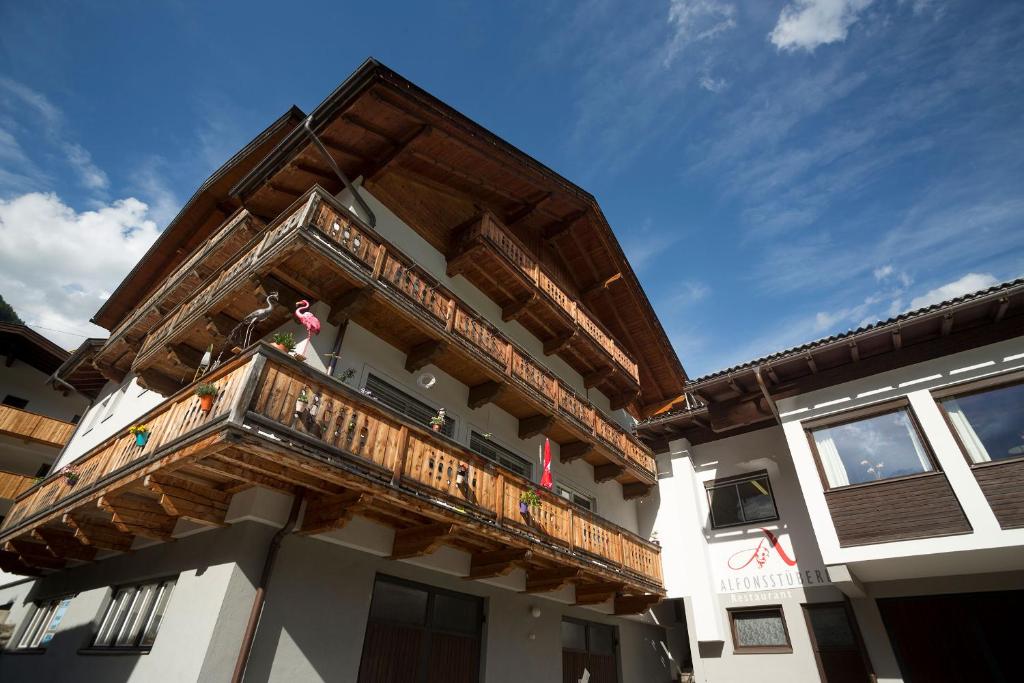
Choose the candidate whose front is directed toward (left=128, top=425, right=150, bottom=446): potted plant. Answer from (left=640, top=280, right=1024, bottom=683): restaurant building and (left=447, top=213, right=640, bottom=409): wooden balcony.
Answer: the restaurant building

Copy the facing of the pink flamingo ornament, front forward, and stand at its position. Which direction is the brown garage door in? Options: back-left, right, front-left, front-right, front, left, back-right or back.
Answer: back

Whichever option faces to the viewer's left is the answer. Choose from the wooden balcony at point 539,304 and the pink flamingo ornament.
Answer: the pink flamingo ornament

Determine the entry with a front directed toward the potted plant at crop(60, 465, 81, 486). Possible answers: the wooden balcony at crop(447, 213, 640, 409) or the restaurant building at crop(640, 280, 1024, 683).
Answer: the restaurant building

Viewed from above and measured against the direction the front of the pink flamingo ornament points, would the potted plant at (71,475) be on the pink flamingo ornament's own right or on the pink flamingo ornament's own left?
on the pink flamingo ornament's own right

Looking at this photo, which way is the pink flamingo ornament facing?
to the viewer's left

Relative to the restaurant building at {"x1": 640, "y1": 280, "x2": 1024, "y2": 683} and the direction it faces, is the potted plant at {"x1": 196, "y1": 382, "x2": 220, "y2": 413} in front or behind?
in front
